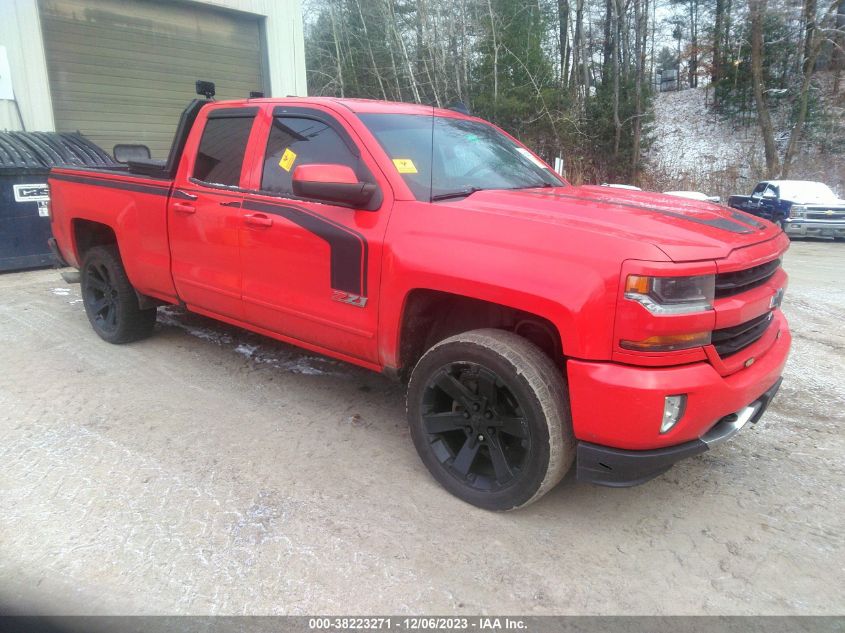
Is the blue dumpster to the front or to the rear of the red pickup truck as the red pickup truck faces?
to the rear

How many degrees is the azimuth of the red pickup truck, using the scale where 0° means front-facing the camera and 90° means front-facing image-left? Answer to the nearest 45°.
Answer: approximately 315°
